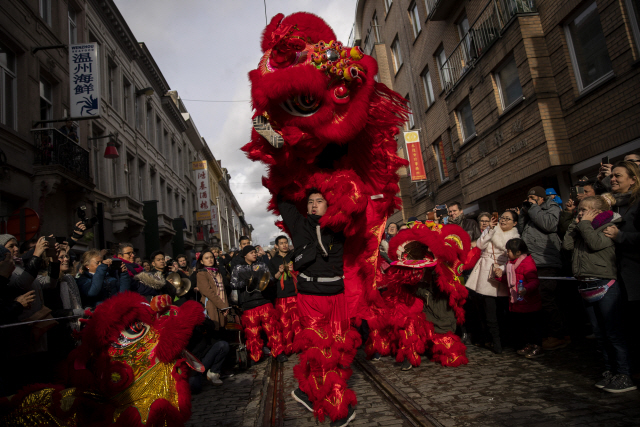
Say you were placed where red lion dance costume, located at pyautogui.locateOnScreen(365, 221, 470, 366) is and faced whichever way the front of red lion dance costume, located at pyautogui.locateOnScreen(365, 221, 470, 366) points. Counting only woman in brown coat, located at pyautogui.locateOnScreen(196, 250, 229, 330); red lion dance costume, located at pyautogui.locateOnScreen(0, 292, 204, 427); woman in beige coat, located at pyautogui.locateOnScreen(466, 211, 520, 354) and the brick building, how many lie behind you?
2

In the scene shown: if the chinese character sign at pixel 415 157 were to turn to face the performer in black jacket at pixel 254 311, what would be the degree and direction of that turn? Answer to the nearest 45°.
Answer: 0° — it already faces them

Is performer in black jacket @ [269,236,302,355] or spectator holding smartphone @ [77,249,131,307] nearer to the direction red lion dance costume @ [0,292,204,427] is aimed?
the performer in black jacket

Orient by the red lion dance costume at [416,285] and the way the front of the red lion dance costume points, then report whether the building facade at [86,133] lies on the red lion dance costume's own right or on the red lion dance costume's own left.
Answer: on the red lion dance costume's own right

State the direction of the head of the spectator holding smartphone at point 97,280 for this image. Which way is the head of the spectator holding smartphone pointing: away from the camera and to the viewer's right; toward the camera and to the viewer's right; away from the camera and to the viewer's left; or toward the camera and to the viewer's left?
toward the camera and to the viewer's right

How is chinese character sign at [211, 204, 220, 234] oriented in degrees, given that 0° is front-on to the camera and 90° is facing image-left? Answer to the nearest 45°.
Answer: approximately 0°

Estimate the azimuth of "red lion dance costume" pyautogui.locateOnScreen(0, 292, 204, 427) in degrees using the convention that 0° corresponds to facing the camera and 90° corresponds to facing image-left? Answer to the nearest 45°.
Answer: approximately 270°
